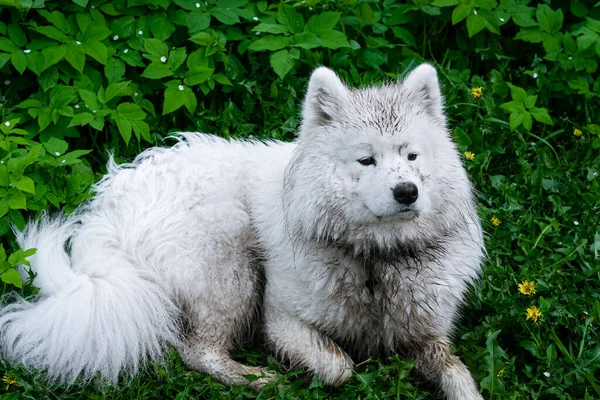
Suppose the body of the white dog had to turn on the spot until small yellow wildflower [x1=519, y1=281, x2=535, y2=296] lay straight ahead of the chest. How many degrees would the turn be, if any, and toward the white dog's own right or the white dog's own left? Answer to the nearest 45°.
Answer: approximately 45° to the white dog's own left

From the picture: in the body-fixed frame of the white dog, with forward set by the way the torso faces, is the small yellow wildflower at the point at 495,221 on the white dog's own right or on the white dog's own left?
on the white dog's own left

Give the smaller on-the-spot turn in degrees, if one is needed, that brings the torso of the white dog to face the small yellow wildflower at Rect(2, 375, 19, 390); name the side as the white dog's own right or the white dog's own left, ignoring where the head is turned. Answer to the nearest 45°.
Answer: approximately 135° to the white dog's own right

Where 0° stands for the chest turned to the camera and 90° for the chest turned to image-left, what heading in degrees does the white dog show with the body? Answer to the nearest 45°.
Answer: approximately 315°

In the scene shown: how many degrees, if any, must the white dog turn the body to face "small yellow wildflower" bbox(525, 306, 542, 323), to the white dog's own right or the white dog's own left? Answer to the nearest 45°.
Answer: approximately 45° to the white dog's own left
